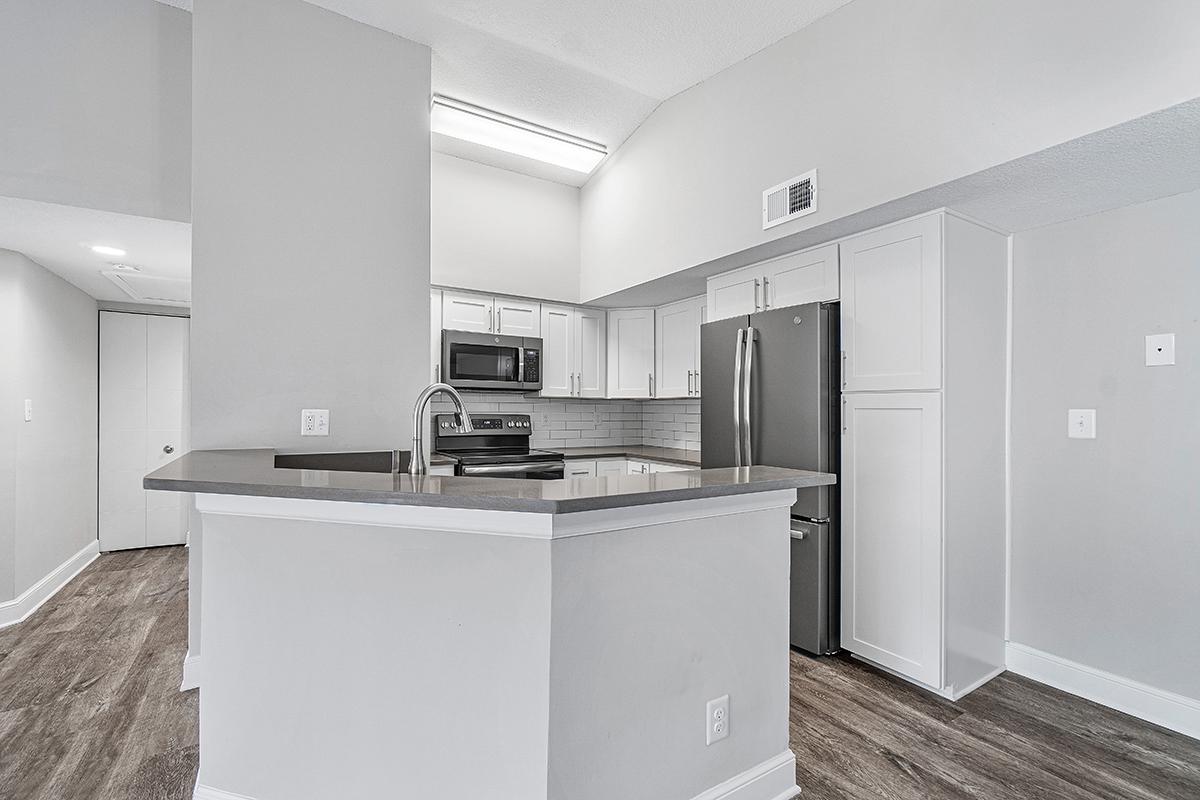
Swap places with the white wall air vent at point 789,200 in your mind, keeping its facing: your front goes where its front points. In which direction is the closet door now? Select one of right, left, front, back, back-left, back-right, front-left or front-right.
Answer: front-right

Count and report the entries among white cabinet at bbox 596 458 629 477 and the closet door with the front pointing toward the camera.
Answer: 2

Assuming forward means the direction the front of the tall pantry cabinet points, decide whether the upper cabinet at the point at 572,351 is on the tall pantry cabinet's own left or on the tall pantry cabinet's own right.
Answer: on the tall pantry cabinet's own right

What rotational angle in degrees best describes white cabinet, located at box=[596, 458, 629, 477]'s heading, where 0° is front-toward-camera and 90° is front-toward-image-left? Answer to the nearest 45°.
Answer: approximately 0°
